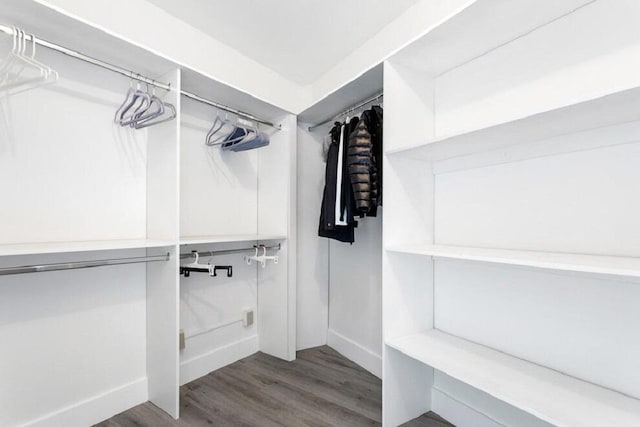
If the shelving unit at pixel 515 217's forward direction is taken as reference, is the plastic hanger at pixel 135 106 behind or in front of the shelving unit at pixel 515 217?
in front

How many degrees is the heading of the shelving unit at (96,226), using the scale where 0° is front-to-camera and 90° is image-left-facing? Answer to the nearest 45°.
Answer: approximately 315°

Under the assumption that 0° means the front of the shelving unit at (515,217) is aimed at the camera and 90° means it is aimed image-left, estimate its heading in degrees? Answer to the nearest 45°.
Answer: approximately 45°

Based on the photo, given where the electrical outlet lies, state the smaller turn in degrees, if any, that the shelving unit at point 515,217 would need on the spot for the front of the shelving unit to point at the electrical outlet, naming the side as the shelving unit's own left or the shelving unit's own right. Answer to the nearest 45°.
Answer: approximately 45° to the shelving unit's own right

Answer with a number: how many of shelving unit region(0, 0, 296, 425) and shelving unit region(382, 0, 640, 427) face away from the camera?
0

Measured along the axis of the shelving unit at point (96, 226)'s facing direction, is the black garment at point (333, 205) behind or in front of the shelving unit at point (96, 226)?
in front

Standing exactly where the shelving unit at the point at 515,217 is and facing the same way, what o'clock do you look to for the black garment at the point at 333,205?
The black garment is roughly at 2 o'clock from the shelving unit.

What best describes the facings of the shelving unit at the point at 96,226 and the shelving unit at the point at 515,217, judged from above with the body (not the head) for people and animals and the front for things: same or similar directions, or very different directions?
very different directions

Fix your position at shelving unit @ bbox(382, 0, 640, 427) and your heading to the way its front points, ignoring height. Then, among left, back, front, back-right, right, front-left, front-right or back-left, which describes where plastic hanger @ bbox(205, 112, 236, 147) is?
front-right
